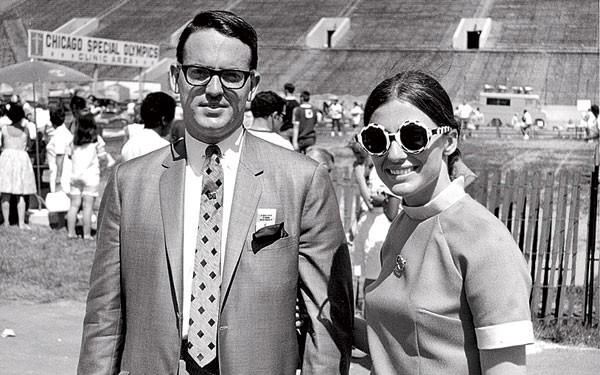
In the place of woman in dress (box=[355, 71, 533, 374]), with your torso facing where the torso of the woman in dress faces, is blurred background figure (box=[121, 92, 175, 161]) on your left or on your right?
on your right

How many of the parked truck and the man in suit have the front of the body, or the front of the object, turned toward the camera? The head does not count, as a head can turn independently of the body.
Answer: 1

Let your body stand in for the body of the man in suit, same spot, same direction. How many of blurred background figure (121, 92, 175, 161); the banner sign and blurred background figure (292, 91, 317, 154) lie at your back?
3

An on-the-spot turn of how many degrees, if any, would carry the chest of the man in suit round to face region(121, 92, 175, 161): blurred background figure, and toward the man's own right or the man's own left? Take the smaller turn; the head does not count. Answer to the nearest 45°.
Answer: approximately 180°

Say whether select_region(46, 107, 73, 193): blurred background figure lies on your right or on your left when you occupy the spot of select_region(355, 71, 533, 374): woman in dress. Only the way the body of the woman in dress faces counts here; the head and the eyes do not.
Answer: on your right

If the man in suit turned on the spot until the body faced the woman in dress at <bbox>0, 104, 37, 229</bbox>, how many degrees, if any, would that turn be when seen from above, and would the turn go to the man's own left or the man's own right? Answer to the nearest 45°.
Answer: approximately 180°

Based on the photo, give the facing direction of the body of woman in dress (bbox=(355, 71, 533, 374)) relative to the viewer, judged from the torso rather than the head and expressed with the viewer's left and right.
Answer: facing the viewer and to the left of the viewer

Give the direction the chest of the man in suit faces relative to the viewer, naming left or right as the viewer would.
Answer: facing the viewer

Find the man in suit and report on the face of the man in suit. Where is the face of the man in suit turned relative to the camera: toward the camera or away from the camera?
toward the camera
